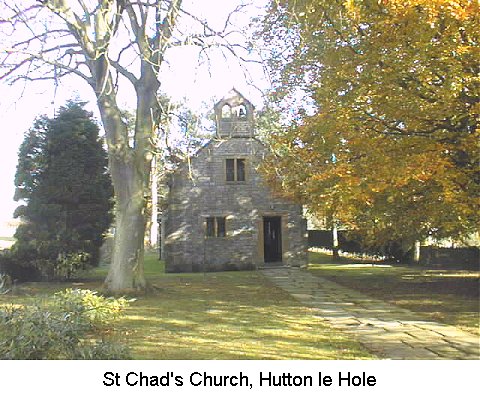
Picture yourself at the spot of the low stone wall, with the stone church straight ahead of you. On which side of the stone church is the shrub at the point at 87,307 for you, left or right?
left

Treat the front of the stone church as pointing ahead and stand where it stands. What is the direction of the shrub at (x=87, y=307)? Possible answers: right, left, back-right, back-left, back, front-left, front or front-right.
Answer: front

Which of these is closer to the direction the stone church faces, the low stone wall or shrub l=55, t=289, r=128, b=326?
the shrub

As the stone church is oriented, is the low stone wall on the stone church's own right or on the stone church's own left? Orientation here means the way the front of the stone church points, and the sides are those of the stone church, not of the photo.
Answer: on the stone church's own left

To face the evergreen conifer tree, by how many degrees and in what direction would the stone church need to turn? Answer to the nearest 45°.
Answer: approximately 45° to its right

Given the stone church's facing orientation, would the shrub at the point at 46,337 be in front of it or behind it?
in front

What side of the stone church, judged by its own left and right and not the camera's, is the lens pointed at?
front

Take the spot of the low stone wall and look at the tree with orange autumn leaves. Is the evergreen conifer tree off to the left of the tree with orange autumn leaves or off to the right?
right
